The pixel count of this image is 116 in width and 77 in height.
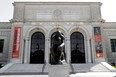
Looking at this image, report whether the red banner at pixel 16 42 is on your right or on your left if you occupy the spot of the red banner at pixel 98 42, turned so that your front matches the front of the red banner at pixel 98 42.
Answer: on your right

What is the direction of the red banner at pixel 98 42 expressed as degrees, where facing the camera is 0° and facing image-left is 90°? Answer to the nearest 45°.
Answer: approximately 0°
